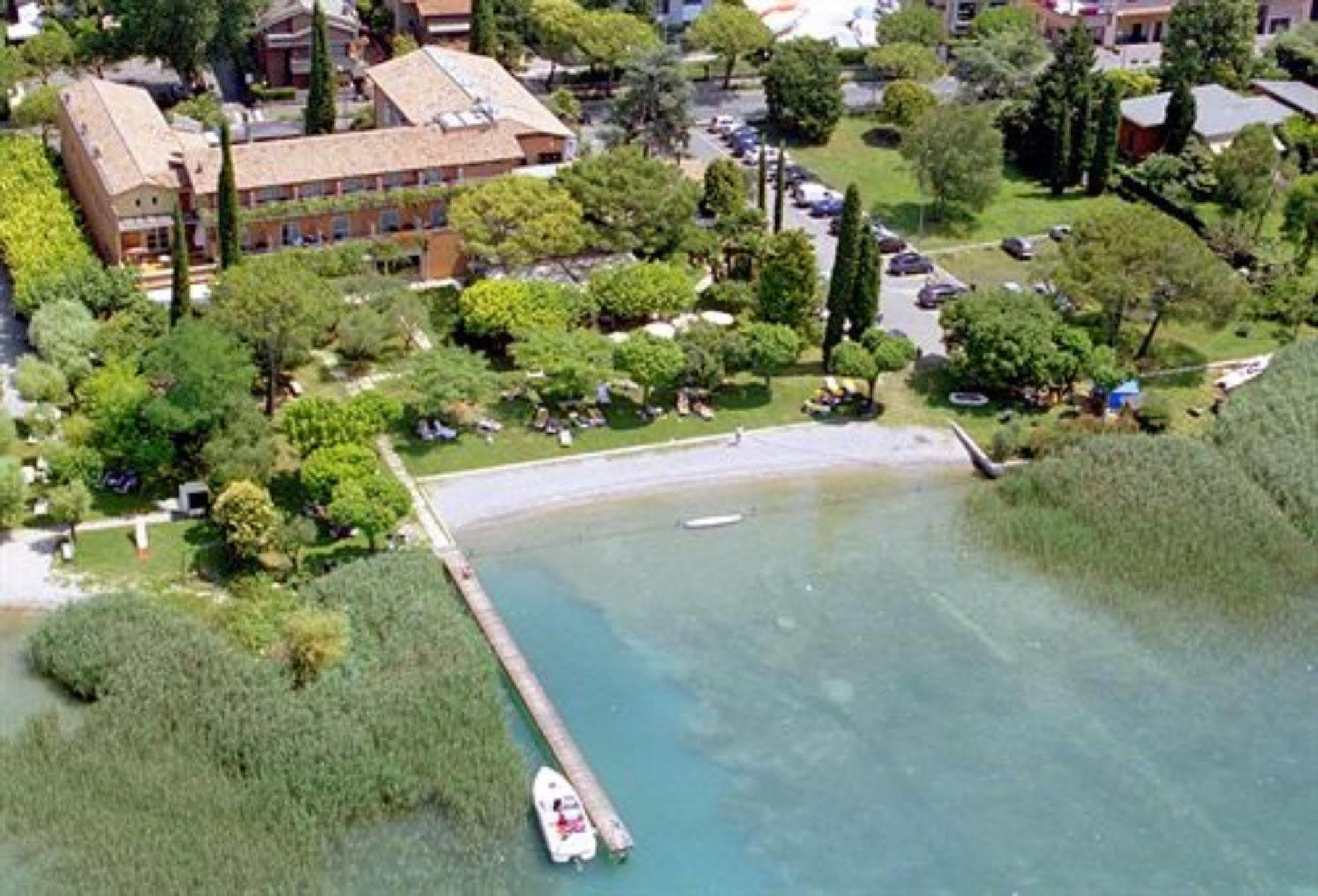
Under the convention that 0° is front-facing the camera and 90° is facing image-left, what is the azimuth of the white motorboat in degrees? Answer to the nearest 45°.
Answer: approximately 180°
